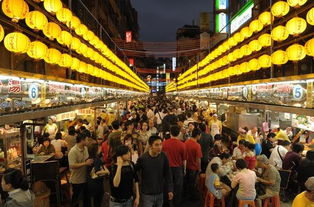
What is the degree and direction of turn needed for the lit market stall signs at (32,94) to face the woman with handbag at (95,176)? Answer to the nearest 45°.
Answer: approximately 45° to its right

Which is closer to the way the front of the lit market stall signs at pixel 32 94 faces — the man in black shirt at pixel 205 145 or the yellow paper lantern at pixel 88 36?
the man in black shirt

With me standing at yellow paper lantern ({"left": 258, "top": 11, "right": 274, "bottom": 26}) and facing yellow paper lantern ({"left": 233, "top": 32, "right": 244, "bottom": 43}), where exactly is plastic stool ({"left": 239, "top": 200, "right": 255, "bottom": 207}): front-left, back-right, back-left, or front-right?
back-left

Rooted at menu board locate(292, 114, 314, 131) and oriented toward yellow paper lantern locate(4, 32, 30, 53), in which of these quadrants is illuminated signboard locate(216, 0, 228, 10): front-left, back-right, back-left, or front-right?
back-right

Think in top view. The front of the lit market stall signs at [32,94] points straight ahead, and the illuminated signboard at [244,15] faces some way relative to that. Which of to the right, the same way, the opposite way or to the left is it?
the opposite way

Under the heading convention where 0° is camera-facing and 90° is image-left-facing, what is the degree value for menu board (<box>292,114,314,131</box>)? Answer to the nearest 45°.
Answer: approximately 45°

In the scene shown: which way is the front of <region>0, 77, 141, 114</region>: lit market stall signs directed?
to the viewer's right

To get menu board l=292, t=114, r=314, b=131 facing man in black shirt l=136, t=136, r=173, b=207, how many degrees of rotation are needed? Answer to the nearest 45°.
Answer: approximately 45° to its left
